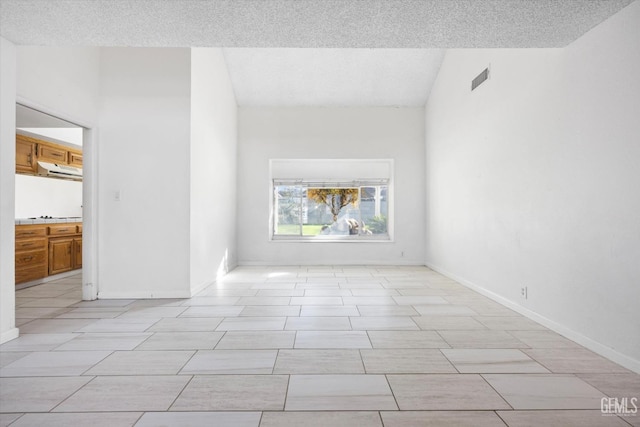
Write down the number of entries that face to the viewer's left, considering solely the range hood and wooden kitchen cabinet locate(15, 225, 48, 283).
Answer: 0

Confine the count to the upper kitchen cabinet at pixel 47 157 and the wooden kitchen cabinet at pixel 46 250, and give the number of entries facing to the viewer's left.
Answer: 0

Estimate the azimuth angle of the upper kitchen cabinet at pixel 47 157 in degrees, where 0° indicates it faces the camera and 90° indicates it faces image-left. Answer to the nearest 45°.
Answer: approximately 315°

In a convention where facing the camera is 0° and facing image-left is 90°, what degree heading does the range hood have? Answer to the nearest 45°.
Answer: approximately 315°

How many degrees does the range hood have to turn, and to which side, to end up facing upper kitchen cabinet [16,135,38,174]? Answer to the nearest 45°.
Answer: approximately 90° to its right

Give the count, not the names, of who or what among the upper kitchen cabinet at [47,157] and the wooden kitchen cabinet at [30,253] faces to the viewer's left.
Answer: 0
